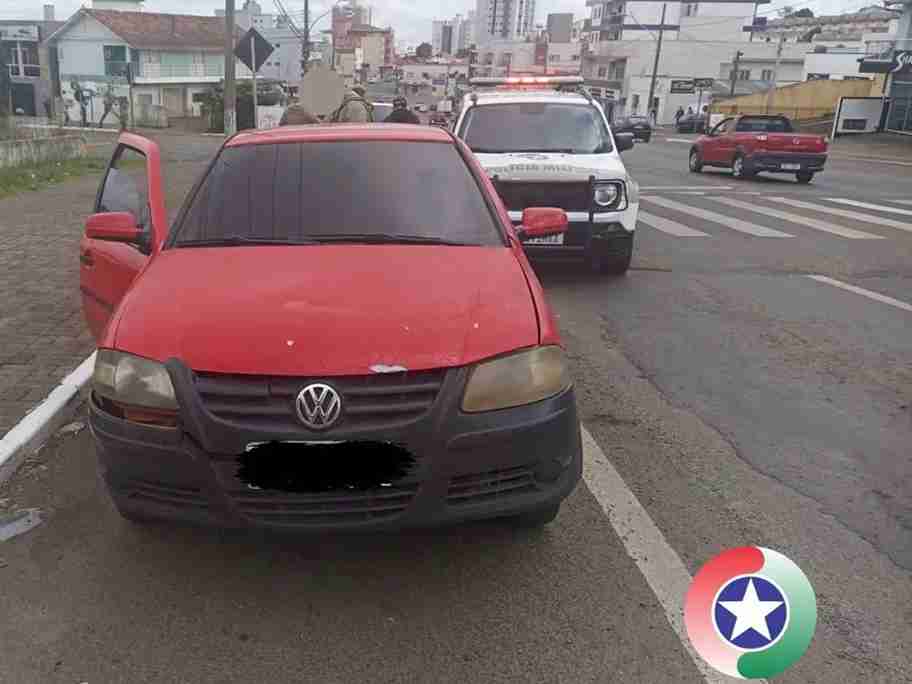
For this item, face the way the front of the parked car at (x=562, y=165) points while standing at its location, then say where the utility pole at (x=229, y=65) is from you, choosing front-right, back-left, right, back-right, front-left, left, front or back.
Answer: back-right

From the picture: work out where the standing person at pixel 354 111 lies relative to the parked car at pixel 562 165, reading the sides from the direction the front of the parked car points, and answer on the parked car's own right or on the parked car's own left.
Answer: on the parked car's own right

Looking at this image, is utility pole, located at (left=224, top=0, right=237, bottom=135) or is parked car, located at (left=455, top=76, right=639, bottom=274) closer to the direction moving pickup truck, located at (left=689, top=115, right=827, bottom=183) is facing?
the utility pole

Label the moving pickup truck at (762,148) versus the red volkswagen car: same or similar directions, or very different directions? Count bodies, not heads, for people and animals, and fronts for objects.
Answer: very different directions

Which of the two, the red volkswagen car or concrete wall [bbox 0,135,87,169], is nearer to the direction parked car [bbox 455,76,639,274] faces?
the red volkswagen car

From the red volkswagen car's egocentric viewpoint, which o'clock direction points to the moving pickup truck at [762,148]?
The moving pickup truck is roughly at 7 o'clock from the red volkswagen car.

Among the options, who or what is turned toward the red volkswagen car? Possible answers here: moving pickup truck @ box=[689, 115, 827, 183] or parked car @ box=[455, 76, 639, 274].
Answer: parked car @ box=[455, 76, 639, 274]

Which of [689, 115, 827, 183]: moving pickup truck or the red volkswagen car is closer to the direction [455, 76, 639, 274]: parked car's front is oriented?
the red volkswagen car

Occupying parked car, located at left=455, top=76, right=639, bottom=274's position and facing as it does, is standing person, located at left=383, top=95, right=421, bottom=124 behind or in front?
behind

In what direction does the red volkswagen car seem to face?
toward the camera

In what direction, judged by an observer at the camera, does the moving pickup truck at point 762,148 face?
facing away from the viewer and to the left of the viewer

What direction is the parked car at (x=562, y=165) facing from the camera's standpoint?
toward the camera

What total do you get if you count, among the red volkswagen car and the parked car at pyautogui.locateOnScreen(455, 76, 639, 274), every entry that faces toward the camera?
2
